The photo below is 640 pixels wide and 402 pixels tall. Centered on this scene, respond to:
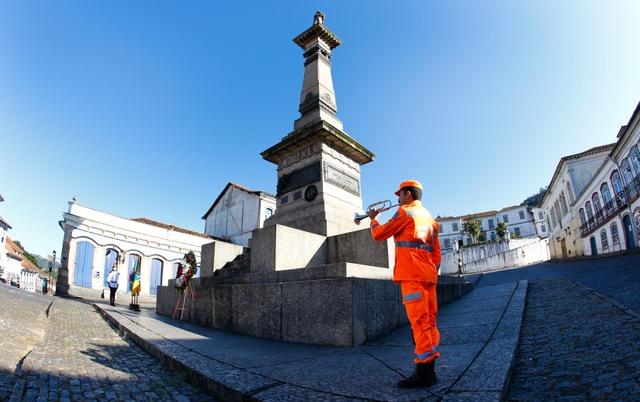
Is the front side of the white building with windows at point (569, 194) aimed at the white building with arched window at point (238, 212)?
yes

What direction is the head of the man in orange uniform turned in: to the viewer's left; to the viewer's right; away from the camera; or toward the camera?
to the viewer's left

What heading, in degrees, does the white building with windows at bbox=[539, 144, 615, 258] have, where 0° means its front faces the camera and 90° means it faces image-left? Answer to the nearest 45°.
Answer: approximately 45°

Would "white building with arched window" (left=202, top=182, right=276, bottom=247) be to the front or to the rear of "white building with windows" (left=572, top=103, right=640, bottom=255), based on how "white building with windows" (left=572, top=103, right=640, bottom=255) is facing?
to the front

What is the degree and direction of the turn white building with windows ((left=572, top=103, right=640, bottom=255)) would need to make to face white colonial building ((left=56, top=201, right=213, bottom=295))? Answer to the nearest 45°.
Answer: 0° — it already faces it

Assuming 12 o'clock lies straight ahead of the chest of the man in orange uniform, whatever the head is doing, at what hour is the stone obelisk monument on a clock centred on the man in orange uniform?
The stone obelisk monument is roughly at 1 o'clock from the man in orange uniform.

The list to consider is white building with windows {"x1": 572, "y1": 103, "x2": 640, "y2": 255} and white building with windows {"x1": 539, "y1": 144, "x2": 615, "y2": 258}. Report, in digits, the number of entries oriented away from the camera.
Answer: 0

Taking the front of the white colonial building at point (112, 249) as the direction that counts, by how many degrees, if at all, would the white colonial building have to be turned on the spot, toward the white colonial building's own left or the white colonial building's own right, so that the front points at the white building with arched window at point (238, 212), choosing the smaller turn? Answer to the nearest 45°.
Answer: approximately 90° to the white colonial building's own left

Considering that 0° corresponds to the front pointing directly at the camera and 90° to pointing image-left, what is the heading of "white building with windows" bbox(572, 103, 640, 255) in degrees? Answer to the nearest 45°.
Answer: approximately 45°

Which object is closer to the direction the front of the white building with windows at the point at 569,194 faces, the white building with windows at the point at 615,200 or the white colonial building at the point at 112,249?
the white colonial building

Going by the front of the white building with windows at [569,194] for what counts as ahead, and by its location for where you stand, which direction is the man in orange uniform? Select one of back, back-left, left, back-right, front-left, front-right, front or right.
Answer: front-left

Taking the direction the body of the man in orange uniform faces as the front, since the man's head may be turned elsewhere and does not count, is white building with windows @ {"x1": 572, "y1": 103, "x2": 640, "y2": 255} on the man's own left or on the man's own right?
on the man's own right

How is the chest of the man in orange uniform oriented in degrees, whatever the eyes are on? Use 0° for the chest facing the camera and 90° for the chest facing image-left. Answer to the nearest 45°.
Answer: approximately 135°
